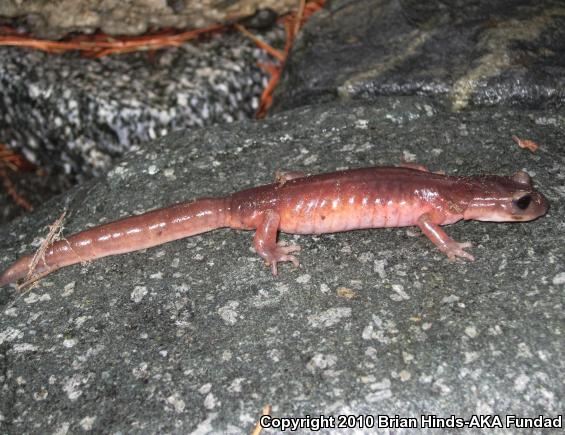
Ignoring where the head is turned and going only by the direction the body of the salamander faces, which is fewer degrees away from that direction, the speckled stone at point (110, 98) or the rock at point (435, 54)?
the rock

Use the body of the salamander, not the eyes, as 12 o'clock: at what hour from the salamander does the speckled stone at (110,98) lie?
The speckled stone is roughly at 8 o'clock from the salamander.

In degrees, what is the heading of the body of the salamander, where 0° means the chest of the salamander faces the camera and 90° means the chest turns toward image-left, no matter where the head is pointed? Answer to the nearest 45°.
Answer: approximately 270°

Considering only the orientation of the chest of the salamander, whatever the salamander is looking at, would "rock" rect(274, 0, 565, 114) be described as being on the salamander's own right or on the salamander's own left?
on the salamander's own left

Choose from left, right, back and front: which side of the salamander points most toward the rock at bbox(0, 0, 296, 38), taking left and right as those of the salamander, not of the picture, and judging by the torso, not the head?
left
